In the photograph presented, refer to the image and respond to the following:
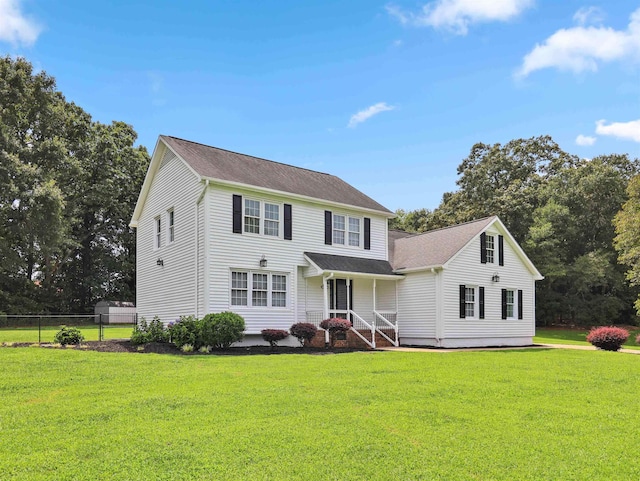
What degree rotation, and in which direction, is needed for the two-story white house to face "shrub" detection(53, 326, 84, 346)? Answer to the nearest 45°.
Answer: approximately 90° to its right

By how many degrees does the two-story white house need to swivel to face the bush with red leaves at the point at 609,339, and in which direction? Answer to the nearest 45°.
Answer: approximately 45° to its left

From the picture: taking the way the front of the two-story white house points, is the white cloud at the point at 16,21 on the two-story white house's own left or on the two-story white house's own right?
on the two-story white house's own right

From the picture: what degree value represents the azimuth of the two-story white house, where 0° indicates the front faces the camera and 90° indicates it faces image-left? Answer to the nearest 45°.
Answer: approximately 315°

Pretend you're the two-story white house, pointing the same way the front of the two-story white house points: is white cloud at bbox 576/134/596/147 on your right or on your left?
on your left
